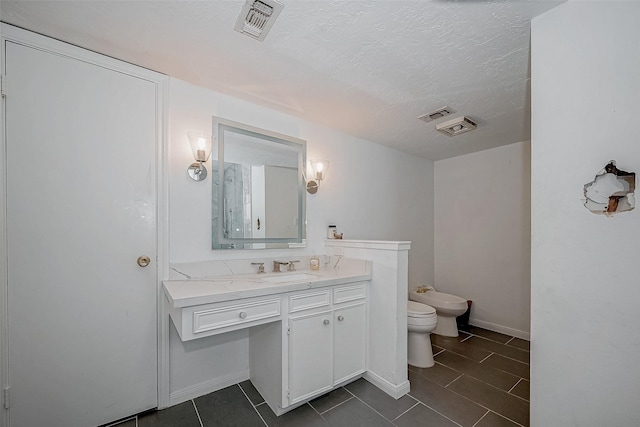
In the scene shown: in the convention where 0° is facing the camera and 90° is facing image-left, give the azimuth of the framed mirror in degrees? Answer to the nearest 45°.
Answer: approximately 315°

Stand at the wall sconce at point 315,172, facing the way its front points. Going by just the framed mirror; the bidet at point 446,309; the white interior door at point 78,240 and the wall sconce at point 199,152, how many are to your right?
3

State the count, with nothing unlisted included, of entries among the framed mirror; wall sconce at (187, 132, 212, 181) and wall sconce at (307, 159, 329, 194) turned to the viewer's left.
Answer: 0

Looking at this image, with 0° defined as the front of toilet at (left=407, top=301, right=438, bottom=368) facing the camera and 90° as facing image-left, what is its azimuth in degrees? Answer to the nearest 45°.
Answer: approximately 315°

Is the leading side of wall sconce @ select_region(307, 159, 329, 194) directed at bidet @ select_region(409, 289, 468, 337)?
no

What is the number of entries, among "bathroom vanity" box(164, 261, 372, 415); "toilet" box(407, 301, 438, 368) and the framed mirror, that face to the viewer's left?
0

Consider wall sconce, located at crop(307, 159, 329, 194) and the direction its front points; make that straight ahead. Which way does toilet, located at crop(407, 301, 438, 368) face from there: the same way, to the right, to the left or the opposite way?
the same way

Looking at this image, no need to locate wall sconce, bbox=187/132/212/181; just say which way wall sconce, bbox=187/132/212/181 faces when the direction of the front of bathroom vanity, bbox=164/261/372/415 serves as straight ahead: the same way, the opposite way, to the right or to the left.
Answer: the same way

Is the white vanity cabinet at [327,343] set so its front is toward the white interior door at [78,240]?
no

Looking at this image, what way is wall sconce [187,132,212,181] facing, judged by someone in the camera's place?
facing the viewer and to the right of the viewer

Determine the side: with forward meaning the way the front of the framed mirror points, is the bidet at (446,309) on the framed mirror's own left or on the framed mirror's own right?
on the framed mirror's own left

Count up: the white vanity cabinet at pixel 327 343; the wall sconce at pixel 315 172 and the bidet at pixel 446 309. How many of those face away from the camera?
0

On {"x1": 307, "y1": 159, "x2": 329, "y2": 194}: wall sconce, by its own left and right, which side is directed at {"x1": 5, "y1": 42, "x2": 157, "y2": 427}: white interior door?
right

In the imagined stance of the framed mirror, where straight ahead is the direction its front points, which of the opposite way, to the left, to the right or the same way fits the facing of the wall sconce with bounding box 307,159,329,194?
the same way
